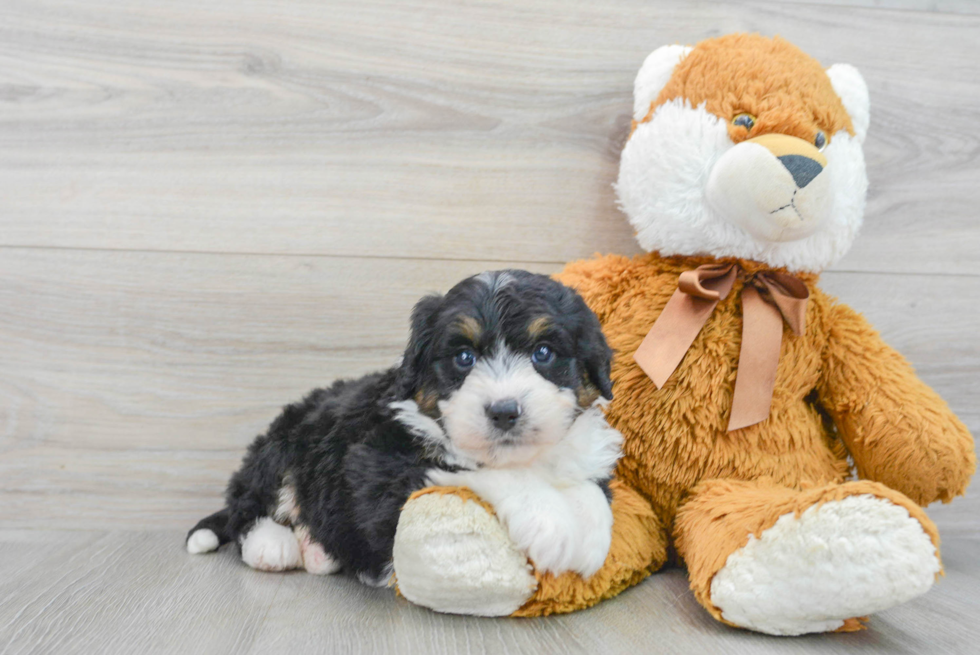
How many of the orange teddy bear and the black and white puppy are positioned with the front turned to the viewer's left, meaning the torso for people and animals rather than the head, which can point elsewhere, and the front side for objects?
0

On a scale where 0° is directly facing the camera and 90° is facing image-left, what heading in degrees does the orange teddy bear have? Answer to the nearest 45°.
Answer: approximately 0°

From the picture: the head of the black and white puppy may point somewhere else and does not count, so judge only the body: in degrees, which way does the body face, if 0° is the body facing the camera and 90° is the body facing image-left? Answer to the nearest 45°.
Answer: approximately 315°
